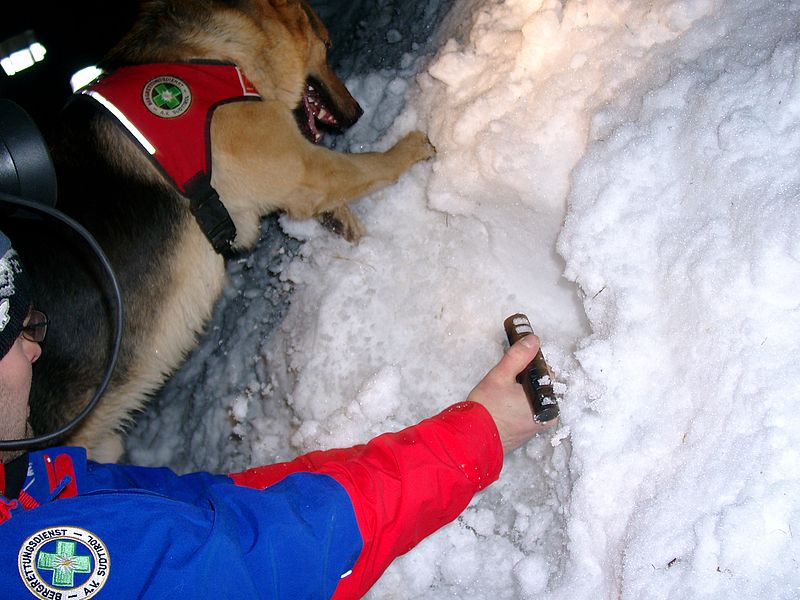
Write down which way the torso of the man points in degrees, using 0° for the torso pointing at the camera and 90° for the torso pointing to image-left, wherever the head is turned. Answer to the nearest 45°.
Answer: approximately 270°
